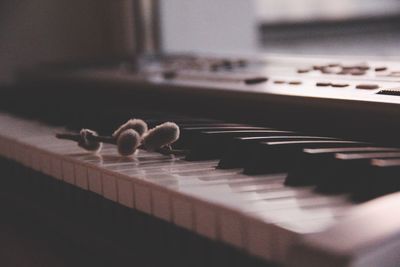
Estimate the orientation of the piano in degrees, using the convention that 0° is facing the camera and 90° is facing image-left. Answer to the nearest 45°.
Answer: approximately 45°
